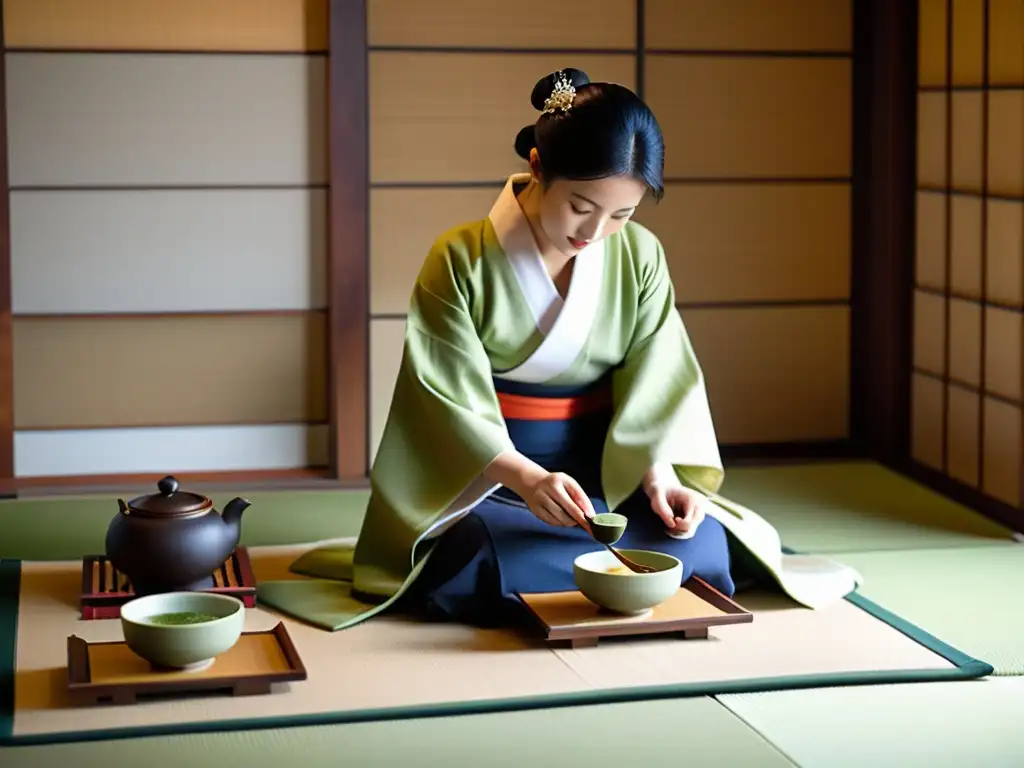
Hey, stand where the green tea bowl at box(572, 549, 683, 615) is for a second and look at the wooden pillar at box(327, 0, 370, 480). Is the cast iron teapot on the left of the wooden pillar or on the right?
left

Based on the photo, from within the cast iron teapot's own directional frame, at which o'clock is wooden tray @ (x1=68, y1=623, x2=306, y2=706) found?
The wooden tray is roughly at 3 o'clock from the cast iron teapot.

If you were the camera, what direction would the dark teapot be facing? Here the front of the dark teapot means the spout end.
facing to the right of the viewer

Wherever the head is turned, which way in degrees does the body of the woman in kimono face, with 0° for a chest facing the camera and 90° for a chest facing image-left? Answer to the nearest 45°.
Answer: approximately 315°

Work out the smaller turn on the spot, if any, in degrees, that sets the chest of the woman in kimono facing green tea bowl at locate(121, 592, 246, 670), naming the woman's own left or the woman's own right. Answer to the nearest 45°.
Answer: approximately 90° to the woman's own right

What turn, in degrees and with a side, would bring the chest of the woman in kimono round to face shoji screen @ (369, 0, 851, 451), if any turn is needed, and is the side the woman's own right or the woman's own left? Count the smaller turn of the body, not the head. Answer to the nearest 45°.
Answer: approximately 135° to the woman's own left
